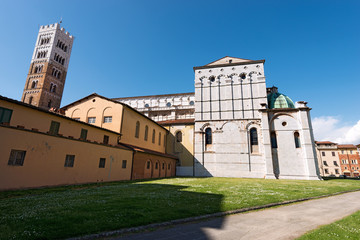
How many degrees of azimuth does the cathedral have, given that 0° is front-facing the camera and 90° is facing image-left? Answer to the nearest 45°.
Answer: approximately 90°

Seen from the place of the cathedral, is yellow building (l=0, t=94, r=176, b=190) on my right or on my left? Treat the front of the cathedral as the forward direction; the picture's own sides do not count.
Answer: on my left
